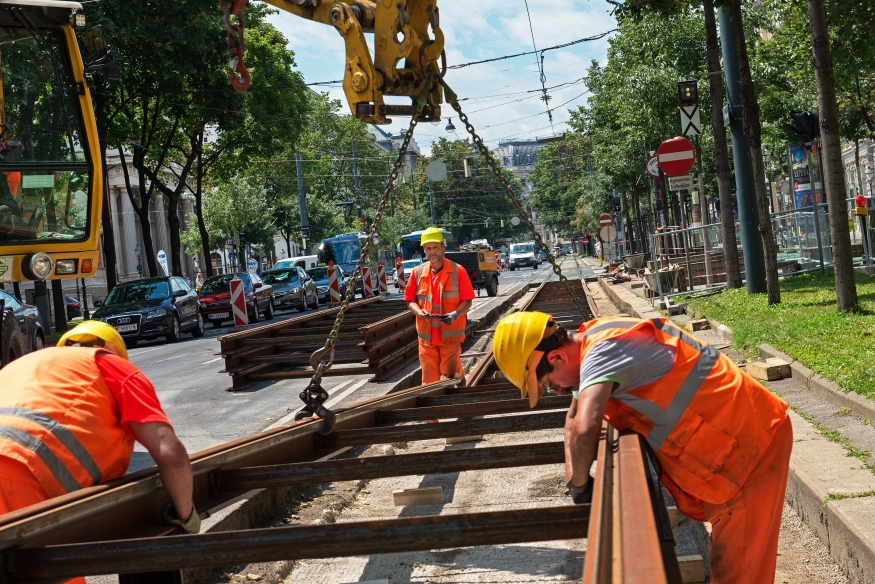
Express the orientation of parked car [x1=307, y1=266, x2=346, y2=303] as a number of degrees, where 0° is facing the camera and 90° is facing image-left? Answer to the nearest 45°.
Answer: approximately 45°

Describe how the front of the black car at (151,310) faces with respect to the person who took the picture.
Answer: facing the viewer and to the left of the viewer

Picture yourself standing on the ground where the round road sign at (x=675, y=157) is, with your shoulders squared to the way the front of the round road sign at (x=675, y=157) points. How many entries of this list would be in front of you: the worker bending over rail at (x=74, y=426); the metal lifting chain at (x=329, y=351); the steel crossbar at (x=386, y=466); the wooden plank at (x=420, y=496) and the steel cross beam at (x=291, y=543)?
5

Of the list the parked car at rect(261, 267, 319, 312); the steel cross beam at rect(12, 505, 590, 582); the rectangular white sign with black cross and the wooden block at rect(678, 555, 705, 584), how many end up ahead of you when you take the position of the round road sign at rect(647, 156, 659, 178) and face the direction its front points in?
3

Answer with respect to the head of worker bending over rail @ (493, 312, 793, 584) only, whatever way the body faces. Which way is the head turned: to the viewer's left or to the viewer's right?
to the viewer's left

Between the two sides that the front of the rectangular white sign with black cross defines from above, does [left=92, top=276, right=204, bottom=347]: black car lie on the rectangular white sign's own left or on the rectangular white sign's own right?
on the rectangular white sign's own right

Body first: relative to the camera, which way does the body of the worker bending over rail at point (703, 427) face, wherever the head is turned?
to the viewer's left
